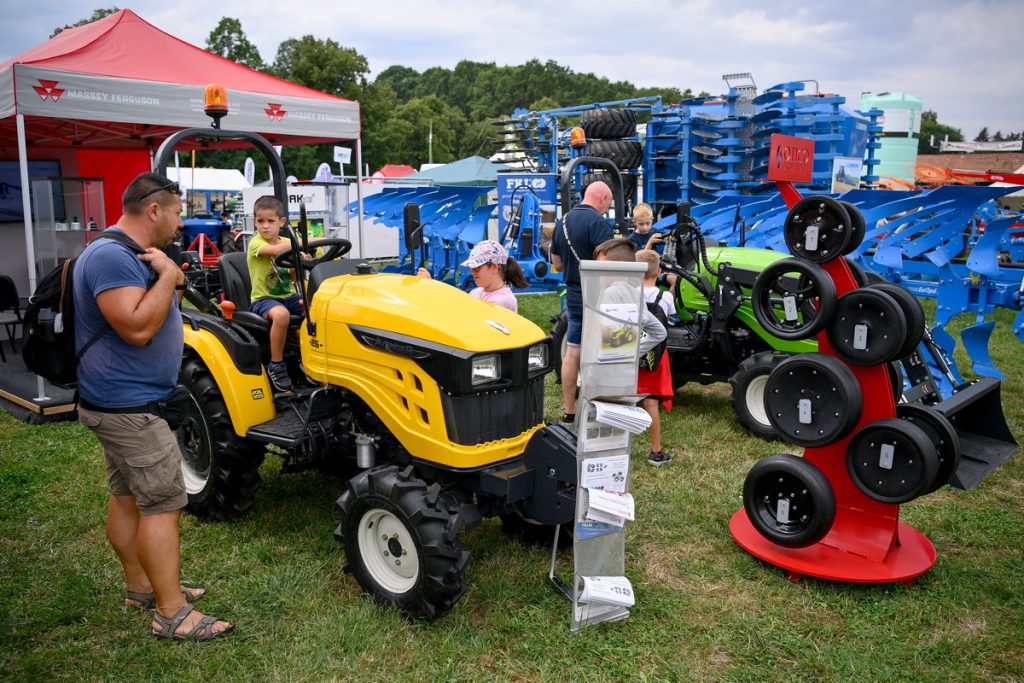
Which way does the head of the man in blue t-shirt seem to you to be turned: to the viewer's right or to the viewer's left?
to the viewer's right

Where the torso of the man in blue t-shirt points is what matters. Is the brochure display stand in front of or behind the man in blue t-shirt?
in front

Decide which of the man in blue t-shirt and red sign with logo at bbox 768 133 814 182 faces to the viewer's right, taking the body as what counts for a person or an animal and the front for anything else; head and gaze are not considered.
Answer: the man in blue t-shirt

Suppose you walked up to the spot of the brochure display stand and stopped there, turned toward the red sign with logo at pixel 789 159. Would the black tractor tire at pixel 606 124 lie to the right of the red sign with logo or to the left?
left

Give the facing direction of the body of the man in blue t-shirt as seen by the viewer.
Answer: to the viewer's right

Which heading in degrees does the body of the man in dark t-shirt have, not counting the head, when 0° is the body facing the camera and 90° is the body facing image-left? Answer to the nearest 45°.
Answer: approximately 225°

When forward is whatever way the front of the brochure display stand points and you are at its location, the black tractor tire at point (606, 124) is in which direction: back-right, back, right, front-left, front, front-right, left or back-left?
back-left

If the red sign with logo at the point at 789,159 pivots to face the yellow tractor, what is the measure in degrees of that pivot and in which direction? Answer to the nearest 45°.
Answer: approximately 45° to its right

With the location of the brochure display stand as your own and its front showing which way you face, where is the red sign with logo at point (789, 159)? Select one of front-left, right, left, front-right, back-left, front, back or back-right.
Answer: left

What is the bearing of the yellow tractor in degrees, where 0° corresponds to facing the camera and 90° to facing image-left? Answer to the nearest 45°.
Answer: approximately 315°

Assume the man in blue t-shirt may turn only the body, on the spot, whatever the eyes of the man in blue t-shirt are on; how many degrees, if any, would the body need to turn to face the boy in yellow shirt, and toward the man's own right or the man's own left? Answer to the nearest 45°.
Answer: approximately 45° to the man's own left

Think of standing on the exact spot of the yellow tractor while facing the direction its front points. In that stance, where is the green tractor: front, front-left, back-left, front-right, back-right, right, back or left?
left
